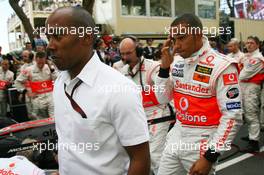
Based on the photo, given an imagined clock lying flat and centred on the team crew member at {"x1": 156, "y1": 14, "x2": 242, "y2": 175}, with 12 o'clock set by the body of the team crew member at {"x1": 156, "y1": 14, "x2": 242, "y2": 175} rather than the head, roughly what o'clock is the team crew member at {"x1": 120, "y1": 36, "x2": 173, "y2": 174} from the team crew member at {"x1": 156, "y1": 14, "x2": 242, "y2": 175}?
the team crew member at {"x1": 120, "y1": 36, "x2": 173, "y2": 174} is roughly at 4 o'clock from the team crew member at {"x1": 156, "y1": 14, "x2": 242, "y2": 175}.

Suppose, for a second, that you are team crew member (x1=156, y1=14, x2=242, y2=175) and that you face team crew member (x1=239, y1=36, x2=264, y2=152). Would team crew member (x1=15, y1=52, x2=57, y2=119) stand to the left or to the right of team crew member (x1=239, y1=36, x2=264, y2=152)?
left

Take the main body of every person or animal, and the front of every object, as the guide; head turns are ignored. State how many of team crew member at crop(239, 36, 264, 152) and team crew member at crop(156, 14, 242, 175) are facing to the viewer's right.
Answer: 0

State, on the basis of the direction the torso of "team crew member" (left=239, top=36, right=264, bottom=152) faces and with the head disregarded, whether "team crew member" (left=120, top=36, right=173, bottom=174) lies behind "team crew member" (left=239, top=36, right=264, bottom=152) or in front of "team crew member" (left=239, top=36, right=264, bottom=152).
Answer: in front

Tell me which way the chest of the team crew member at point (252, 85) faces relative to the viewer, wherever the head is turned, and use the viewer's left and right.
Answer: facing the viewer and to the left of the viewer

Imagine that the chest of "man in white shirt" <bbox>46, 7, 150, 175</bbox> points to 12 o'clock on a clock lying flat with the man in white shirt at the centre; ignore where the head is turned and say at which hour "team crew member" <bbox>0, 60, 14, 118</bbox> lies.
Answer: The team crew member is roughly at 4 o'clock from the man in white shirt.

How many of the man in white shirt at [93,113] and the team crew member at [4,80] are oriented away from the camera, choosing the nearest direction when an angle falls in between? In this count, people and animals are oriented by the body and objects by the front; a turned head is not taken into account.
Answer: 0

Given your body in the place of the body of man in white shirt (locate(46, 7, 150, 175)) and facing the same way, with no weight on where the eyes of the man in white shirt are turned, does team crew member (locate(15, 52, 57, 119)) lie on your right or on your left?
on your right

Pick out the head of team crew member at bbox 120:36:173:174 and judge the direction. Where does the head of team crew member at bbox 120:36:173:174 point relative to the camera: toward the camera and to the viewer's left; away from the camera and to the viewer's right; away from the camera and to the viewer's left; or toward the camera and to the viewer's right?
toward the camera and to the viewer's left
